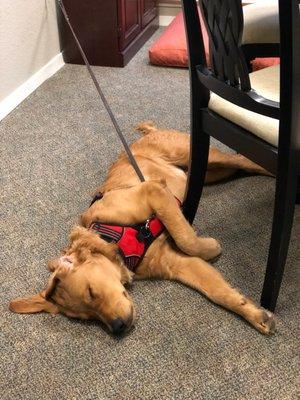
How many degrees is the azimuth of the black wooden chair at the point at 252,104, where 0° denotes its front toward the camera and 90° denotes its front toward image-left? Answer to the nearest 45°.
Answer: approximately 225°

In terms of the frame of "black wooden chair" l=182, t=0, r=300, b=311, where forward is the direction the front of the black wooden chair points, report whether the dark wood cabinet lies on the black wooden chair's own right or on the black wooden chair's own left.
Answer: on the black wooden chair's own left
